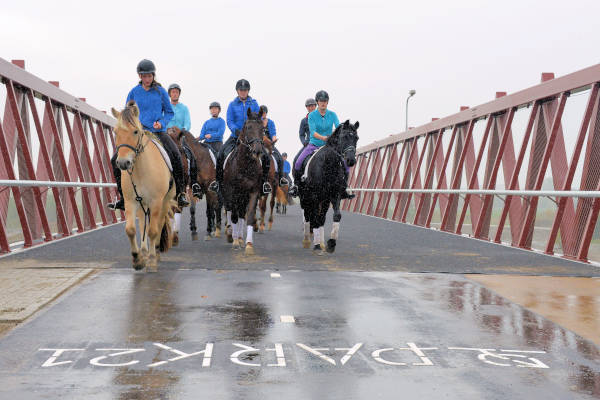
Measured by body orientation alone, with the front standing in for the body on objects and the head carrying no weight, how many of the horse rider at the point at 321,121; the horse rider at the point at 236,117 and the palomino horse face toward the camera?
3

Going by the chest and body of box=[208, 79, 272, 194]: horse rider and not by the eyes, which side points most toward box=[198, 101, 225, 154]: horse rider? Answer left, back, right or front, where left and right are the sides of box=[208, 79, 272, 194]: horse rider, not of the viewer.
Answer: back

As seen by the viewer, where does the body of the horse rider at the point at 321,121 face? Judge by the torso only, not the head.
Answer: toward the camera

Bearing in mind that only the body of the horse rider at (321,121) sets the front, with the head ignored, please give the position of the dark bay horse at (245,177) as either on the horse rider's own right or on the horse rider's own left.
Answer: on the horse rider's own right

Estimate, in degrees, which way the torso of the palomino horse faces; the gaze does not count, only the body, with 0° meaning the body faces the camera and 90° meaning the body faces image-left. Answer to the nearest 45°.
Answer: approximately 0°
